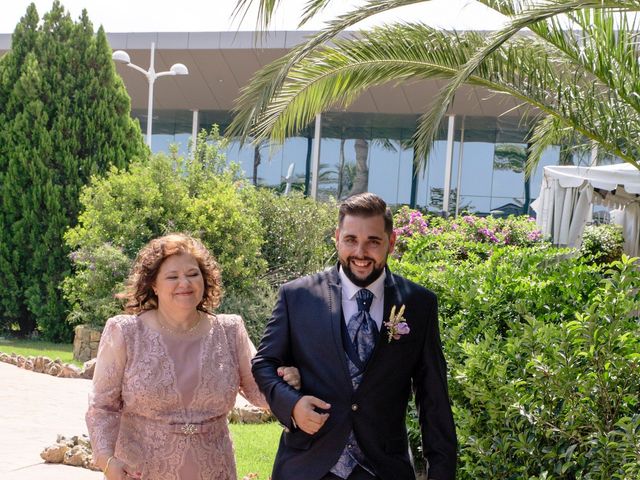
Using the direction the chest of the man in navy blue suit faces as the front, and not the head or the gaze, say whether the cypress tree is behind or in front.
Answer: behind

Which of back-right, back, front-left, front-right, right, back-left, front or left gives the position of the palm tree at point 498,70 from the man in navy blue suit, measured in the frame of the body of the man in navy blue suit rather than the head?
back

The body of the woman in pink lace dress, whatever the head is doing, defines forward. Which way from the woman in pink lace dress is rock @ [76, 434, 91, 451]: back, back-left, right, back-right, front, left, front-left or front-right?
back

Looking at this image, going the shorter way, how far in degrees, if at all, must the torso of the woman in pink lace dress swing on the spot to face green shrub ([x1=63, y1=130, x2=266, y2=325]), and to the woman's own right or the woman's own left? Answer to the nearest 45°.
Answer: approximately 180°

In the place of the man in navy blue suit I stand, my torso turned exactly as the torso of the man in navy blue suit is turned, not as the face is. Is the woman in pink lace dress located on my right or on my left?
on my right

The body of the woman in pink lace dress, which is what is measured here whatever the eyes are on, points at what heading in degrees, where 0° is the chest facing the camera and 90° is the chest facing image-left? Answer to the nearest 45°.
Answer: approximately 0°

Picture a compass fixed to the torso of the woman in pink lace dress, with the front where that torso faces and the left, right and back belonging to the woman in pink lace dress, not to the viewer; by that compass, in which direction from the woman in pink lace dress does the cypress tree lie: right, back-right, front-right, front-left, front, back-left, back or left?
back

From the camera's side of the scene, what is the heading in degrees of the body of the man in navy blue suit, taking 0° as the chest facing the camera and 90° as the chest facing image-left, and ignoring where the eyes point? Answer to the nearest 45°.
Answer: approximately 0°

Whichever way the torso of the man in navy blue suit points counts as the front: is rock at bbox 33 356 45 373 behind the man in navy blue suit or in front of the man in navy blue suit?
behind

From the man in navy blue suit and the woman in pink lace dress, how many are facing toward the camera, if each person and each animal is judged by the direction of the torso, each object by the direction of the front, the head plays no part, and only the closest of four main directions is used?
2
